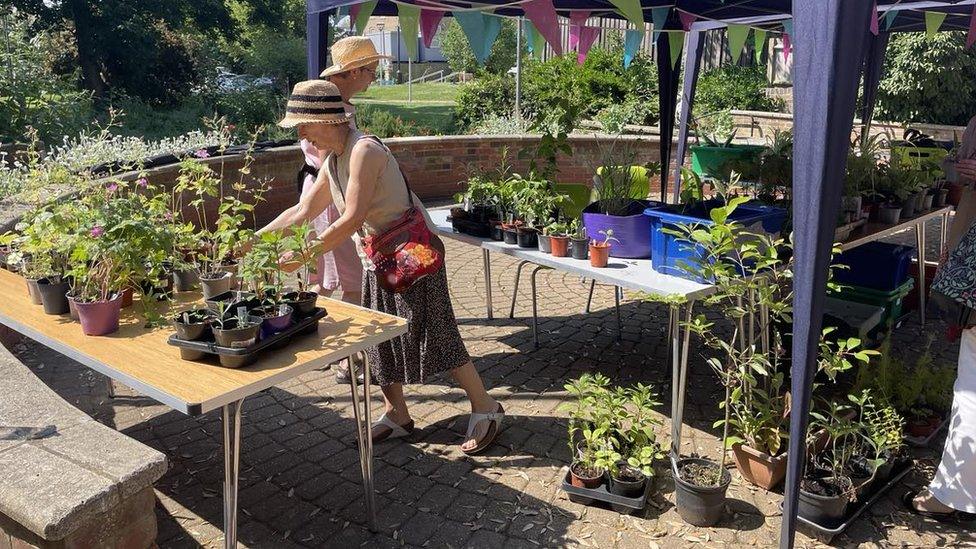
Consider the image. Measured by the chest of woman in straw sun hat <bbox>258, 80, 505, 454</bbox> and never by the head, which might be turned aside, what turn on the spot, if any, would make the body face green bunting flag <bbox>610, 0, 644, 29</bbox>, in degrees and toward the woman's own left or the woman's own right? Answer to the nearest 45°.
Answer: approximately 180°

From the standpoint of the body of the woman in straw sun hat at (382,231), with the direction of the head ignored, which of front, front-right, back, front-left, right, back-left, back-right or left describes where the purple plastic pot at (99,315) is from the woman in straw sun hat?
front-left

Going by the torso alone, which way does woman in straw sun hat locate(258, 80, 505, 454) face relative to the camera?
to the viewer's left

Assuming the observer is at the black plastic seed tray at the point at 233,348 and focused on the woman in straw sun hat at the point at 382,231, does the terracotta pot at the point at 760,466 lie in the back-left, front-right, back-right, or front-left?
front-right

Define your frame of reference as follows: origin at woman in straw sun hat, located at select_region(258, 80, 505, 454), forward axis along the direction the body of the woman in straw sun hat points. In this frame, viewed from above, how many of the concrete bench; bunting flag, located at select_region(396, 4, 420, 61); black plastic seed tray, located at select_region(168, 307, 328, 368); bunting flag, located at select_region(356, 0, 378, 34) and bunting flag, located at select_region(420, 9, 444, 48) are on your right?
3

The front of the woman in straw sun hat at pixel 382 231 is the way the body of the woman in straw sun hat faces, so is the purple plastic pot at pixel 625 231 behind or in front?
behind

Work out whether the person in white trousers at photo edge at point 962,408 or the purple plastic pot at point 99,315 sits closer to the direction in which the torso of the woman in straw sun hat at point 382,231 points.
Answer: the purple plastic pot
